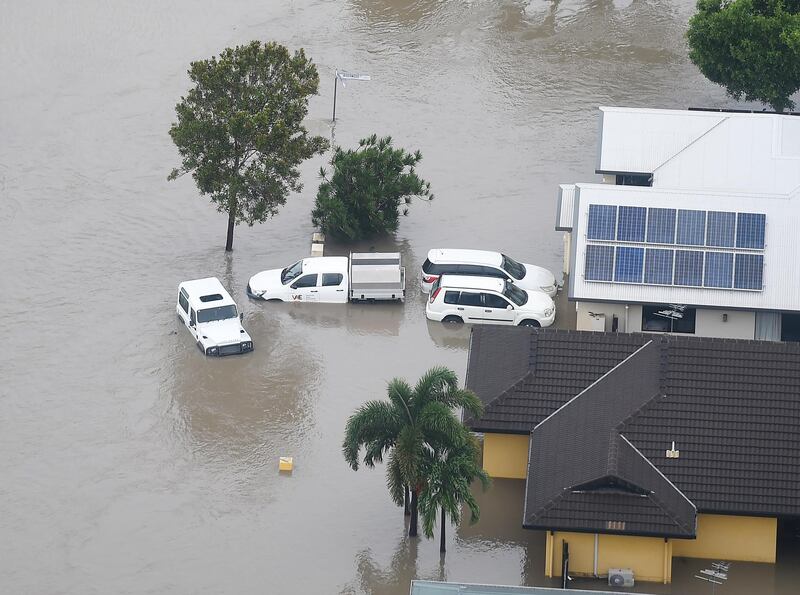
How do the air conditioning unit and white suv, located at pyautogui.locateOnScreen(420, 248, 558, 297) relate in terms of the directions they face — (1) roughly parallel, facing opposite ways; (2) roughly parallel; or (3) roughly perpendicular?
roughly perpendicular

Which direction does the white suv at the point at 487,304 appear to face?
to the viewer's right

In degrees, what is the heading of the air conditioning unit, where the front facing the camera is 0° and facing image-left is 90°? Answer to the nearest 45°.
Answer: approximately 0°

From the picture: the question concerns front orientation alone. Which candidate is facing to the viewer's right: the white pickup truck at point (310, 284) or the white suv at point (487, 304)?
the white suv

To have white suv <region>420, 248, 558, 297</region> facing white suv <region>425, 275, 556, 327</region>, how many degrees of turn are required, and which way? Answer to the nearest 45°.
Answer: approximately 90° to its right

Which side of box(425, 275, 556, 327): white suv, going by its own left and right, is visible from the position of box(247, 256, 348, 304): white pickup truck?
back

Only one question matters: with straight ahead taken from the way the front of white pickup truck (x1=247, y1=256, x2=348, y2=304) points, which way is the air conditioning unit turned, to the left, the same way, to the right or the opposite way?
to the left

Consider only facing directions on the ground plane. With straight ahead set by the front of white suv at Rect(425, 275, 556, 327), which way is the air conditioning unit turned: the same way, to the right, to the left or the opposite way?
to the right

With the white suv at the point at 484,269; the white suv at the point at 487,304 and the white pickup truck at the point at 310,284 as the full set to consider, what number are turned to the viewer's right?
2

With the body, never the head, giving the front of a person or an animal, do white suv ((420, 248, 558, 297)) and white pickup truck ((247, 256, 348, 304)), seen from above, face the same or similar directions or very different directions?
very different directions

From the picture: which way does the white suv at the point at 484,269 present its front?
to the viewer's right

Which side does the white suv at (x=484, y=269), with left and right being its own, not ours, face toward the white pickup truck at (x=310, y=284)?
back

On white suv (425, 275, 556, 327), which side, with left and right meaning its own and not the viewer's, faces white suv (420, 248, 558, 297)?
left

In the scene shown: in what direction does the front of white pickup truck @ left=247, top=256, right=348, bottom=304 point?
to the viewer's left
